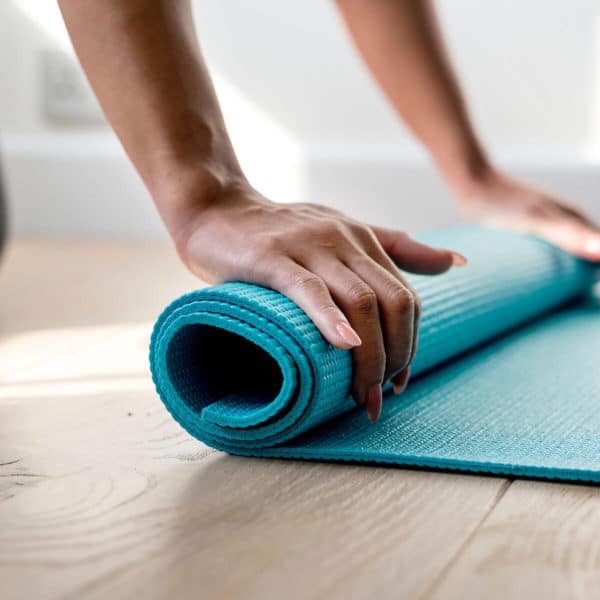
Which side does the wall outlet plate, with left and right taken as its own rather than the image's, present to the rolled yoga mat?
front

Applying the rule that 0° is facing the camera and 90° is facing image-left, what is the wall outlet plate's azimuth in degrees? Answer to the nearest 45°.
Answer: approximately 0°
